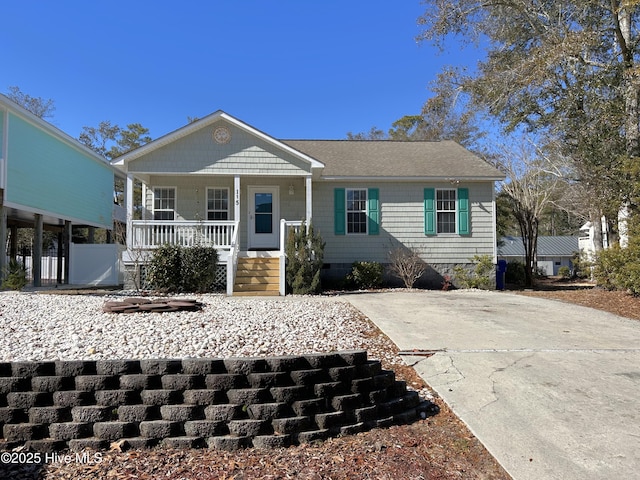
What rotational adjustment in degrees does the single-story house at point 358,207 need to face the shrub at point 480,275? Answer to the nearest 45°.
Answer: approximately 90° to its left

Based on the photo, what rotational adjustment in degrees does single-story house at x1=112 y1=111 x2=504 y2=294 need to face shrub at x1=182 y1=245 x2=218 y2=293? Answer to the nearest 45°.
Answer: approximately 45° to its right

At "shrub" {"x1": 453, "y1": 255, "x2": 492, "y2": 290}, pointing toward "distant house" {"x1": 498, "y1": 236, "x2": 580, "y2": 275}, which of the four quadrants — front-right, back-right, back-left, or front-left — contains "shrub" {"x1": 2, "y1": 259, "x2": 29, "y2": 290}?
back-left

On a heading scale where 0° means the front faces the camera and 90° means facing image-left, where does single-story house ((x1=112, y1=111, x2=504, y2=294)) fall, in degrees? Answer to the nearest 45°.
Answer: approximately 0°

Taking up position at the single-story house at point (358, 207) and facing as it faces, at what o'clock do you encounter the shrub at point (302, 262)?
The shrub is roughly at 1 o'clock from the single-story house.

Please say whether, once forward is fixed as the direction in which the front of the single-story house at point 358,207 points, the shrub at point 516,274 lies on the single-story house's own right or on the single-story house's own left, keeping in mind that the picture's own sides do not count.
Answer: on the single-story house's own left

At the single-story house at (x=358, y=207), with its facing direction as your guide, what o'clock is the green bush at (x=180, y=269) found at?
The green bush is roughly at 2 o'clock from the single-story house.

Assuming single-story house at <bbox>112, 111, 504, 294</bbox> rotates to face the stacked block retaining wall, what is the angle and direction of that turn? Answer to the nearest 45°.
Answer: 0° — it already faces it

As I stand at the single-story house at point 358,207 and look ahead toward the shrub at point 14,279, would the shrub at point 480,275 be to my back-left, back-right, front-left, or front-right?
back-left

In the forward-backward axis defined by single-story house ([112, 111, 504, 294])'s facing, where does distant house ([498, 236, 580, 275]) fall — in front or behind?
behind

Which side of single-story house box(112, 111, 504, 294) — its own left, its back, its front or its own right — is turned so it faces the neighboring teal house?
right

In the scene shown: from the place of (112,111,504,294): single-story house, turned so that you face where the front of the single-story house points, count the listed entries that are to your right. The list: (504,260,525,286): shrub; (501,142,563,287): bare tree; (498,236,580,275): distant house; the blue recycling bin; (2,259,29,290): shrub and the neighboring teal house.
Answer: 2

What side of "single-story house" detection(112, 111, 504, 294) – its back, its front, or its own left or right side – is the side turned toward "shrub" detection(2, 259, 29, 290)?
right
